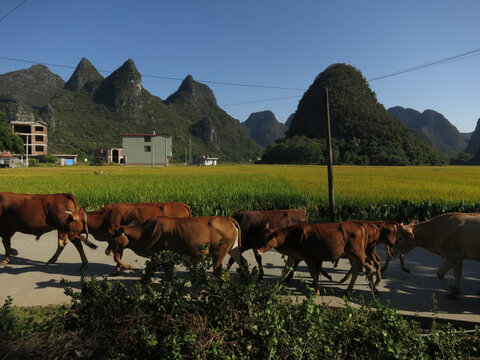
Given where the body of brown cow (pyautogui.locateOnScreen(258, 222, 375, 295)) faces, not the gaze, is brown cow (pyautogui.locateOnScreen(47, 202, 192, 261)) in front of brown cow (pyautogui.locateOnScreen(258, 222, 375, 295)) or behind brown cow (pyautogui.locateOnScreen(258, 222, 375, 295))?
in front

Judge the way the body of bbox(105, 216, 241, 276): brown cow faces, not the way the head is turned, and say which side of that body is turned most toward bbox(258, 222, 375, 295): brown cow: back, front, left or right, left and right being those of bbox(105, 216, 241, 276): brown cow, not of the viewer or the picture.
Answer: back

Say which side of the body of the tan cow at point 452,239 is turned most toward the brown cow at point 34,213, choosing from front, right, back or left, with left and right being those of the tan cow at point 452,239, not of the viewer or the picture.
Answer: front

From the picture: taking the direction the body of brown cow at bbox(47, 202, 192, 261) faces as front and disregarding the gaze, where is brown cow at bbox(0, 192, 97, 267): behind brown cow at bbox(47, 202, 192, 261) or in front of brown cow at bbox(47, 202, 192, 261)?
in front

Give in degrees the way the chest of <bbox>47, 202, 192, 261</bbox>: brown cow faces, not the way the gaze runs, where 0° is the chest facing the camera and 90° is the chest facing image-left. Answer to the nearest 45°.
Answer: approximately 90°

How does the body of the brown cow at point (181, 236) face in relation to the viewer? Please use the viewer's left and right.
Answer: facing to the left of the viewer

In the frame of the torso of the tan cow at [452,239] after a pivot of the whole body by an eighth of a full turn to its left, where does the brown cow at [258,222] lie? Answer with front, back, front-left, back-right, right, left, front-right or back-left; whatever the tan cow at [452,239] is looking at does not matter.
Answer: front-right

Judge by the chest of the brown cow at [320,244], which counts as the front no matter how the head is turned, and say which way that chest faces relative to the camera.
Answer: to the viewer's left

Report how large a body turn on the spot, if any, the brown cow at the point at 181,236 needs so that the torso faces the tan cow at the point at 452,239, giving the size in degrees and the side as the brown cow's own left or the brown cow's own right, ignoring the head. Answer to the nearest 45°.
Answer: approximately 180°

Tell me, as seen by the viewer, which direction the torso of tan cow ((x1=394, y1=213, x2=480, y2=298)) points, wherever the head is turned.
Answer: to the viewer's left

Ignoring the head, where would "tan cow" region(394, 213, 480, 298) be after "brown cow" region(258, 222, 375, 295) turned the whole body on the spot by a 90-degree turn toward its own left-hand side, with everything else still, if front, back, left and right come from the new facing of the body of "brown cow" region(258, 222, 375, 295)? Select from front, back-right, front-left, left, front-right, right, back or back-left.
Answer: left
